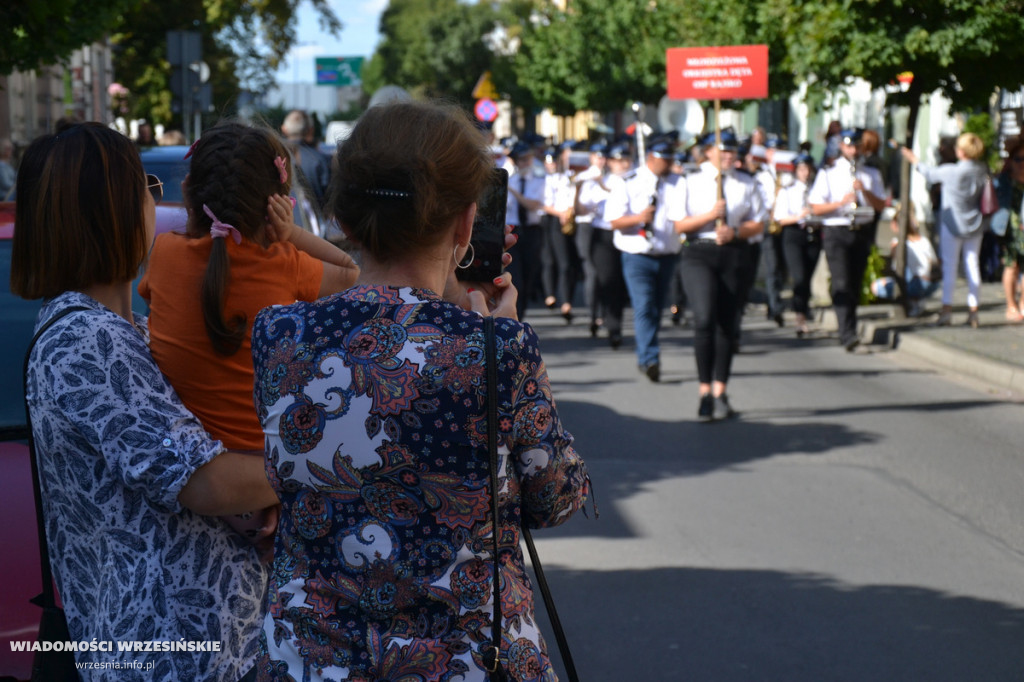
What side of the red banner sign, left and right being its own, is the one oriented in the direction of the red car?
front

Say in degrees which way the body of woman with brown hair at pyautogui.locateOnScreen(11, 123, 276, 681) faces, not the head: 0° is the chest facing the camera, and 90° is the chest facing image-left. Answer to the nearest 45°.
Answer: approximately 225°

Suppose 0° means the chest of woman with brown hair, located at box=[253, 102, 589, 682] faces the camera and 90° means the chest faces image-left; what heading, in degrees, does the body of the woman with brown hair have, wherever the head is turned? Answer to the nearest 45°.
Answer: approximately 225°

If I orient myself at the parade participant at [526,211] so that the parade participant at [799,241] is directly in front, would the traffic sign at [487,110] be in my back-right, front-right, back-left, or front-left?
back-left

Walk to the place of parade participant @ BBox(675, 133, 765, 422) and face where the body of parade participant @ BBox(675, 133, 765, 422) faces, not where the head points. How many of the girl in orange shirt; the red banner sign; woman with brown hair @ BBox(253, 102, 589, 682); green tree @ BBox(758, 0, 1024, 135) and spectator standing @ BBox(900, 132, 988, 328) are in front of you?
2

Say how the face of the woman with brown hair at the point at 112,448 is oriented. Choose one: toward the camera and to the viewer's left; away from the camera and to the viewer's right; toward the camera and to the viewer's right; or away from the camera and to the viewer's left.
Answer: away from the camera and to the viewer's right

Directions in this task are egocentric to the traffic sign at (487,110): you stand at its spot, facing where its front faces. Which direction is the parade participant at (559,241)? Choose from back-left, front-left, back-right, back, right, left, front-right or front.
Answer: front

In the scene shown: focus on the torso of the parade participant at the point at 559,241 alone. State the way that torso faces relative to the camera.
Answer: toward the camera

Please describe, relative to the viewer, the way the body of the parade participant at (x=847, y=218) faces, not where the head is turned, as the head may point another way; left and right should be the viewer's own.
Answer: facing the viewer

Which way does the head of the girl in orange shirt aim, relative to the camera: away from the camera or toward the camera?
away from the camera

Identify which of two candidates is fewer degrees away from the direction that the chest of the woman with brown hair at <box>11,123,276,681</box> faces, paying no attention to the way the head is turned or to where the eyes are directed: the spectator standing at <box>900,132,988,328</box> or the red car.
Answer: the spectator standing

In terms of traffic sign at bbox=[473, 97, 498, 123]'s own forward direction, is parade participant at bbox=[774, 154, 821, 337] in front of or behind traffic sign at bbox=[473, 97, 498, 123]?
in front

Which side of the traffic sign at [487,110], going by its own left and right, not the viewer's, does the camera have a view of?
front

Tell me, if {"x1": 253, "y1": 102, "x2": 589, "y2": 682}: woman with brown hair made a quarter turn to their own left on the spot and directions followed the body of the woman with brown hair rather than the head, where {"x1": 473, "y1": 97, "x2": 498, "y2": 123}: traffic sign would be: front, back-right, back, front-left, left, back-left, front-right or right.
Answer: front-right
